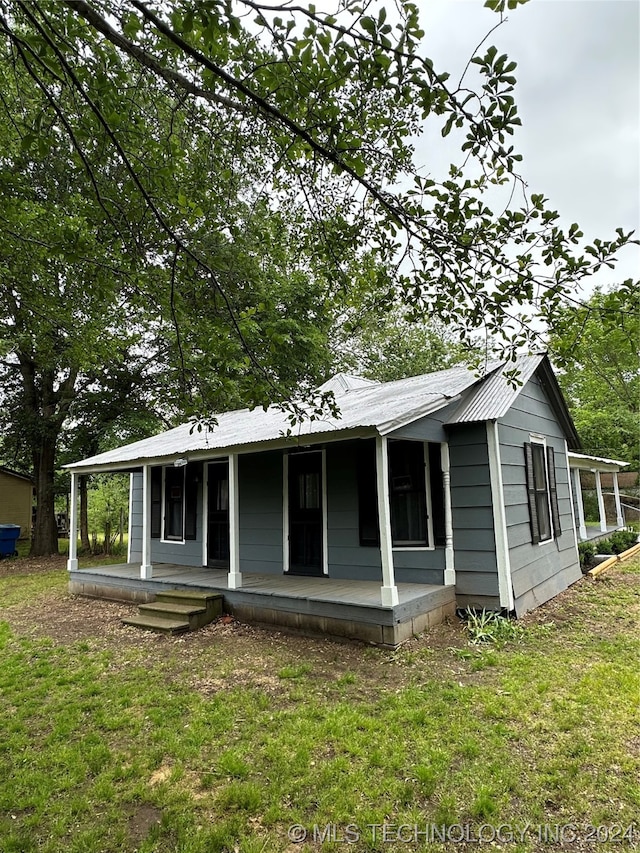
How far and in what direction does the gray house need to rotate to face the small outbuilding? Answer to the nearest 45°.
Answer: approximately 90° to its right

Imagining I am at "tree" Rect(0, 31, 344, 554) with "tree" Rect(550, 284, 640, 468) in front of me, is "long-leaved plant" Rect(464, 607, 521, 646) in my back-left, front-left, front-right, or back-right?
front-right

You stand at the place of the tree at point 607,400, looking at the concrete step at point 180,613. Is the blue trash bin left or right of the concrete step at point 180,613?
right

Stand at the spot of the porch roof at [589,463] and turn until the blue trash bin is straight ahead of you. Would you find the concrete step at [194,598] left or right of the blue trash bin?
left

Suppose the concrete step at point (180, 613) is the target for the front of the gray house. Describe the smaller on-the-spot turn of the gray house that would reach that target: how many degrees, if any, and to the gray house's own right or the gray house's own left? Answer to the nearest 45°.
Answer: approximately 45° to the gray house's own right

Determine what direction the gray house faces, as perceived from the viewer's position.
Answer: facing the viewer and to the left of the viewer

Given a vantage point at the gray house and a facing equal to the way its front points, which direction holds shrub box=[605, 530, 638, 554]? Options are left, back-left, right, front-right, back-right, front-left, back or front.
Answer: back

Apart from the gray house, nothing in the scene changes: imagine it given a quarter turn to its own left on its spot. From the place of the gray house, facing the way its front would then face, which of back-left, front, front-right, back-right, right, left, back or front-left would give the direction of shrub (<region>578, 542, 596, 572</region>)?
left

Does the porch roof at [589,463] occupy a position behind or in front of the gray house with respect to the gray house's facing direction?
behind

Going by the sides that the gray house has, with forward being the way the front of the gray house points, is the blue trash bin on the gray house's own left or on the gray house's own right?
on the gray house's own right

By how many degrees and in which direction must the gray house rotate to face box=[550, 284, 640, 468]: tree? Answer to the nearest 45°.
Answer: approximately 180°
